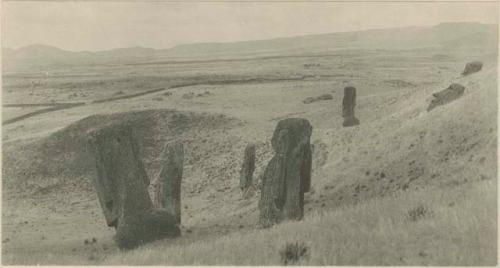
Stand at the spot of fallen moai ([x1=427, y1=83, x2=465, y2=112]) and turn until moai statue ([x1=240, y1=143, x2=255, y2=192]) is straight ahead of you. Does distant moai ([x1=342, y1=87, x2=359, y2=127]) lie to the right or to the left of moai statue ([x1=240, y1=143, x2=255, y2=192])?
right

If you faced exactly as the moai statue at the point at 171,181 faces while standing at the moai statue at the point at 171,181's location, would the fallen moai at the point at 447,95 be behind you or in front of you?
behind

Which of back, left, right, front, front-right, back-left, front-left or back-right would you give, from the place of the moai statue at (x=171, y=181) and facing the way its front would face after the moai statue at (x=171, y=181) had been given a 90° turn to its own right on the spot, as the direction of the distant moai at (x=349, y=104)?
front-right

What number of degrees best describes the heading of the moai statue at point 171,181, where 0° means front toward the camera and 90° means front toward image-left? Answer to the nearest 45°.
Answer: approximately 90°
